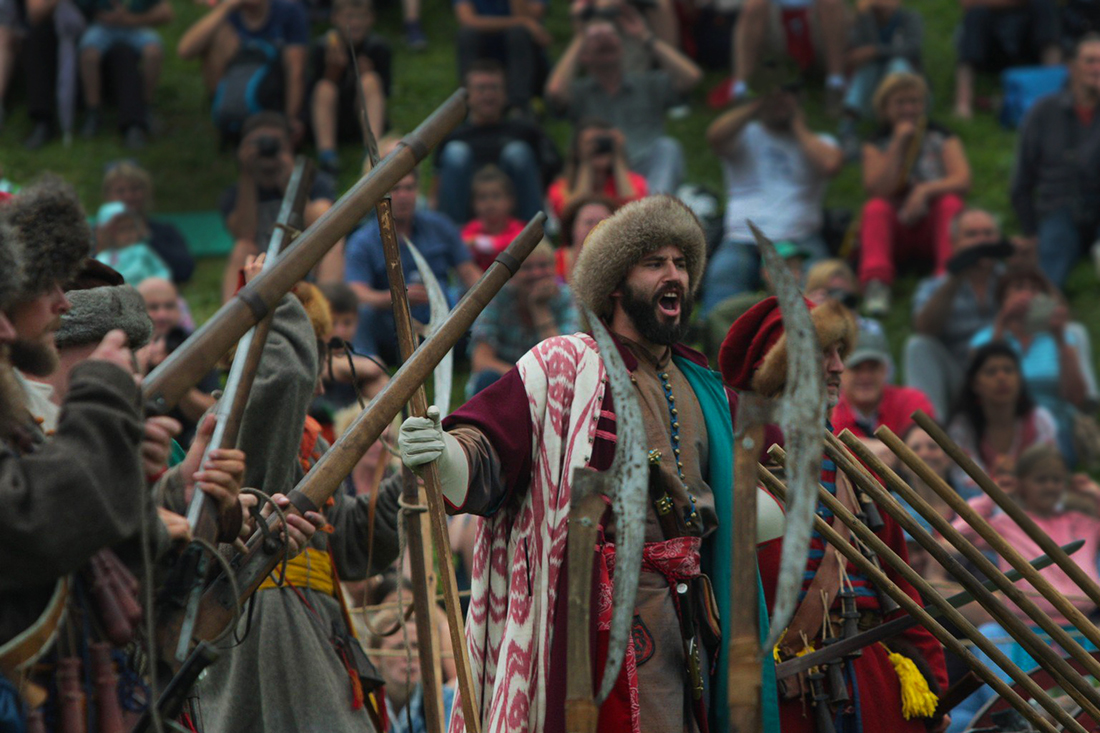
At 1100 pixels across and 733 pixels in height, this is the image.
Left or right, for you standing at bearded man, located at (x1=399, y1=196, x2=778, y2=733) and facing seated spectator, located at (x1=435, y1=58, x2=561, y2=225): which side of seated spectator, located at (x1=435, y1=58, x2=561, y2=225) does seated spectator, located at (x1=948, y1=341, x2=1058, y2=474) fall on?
right

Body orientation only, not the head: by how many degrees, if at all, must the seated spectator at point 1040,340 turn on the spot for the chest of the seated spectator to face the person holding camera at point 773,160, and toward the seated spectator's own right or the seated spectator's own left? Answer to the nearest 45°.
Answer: approximately 90° to the seated spectator's own right

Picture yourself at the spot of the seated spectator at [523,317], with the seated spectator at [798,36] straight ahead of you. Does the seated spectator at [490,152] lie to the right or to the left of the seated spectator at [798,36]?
left

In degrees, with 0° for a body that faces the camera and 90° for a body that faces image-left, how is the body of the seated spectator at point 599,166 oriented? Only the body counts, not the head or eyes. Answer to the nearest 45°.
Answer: approximately 0°

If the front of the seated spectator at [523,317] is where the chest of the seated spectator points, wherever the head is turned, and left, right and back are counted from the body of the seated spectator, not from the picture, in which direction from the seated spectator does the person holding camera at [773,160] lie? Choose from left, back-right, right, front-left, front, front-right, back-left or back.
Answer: back-left

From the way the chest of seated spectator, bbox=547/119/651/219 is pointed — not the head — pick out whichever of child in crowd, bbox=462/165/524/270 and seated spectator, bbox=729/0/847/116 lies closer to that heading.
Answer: the child in crowd

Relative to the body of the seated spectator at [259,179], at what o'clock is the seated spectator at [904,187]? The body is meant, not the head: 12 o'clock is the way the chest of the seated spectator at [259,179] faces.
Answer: the seated spectator at [904,187] is roughly at 9 o'clock from the seated spectator at [259,179].

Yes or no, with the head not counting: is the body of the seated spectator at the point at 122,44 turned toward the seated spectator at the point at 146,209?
yes

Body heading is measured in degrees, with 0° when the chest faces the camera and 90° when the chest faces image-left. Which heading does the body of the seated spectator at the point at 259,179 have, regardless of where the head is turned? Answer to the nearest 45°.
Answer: approximately 0°

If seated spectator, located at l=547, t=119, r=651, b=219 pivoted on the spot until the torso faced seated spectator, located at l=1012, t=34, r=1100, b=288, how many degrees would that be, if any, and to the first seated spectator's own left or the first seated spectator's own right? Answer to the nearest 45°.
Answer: approximately 90° to the first seated spectator's own left

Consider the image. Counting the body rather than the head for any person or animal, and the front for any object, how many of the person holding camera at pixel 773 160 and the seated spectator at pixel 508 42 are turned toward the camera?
2
